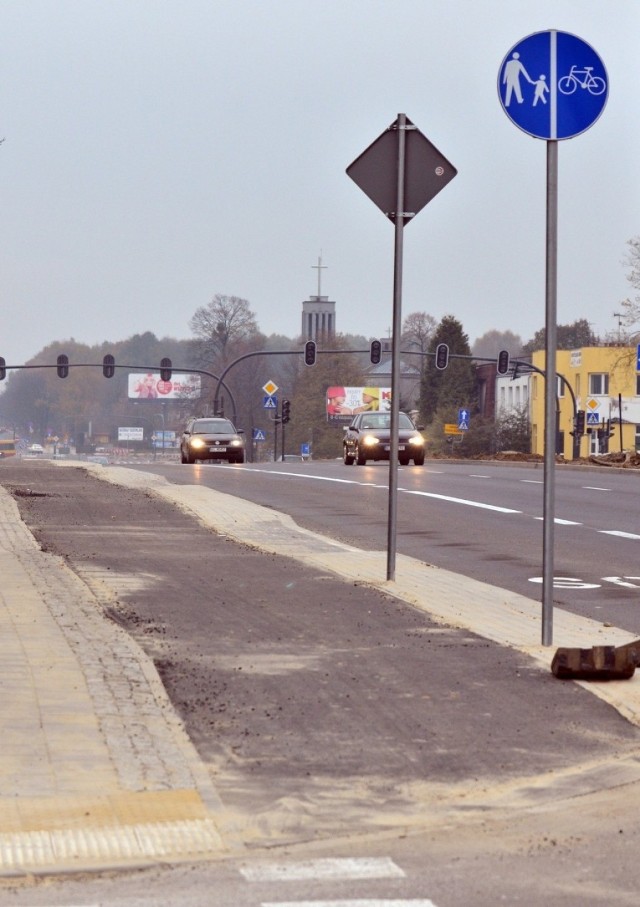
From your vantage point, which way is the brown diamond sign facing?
away from the camera

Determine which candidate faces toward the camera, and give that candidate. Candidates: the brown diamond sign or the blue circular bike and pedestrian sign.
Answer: the blue circular bike and pedestrian sign

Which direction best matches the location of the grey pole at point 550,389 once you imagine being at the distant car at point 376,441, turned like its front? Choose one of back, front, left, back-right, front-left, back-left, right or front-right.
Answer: front

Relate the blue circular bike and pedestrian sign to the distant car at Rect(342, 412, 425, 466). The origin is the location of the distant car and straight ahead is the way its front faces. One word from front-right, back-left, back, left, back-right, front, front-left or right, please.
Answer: front

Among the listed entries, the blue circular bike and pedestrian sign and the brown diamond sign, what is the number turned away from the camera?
1

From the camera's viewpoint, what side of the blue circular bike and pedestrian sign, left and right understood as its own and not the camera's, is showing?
front

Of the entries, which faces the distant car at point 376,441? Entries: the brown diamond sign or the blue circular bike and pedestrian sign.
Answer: the brown diamond sign

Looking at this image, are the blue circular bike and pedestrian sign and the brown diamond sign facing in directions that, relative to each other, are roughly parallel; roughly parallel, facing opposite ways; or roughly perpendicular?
roughly parallel, facing opposite ways

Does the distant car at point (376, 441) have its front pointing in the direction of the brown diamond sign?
yes

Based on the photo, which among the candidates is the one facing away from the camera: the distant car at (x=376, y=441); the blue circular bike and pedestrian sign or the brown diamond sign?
the brown diamond sign

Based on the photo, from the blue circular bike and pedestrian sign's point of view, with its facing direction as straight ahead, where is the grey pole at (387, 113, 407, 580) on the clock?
The grey pole is roughly at 5 o'clock from the blue circular bike and pedestrian sign.

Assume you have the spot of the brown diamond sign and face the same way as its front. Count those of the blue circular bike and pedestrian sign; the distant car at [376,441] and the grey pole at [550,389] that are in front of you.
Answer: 1

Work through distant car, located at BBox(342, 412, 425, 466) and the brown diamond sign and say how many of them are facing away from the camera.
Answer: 1

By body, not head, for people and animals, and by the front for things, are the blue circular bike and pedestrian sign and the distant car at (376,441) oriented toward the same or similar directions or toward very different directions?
same or similar directions

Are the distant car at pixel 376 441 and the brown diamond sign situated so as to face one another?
yes

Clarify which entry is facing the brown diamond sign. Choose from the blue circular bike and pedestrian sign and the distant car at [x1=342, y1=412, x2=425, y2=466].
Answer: the distant car

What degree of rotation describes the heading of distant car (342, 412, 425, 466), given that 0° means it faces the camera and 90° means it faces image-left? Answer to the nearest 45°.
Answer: approximately 0°

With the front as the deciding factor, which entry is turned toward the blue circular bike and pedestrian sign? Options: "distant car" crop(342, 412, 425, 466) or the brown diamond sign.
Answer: the distant car

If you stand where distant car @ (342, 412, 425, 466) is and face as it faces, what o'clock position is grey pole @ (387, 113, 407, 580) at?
The grey pole is roughly at 12 o'clock from the distant car.
